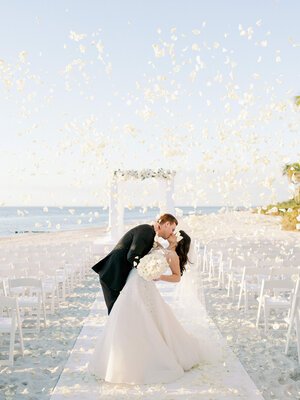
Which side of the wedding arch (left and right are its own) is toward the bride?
front

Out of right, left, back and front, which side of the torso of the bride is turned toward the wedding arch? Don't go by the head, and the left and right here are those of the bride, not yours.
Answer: right

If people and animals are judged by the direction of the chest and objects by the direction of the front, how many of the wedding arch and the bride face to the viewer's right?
0

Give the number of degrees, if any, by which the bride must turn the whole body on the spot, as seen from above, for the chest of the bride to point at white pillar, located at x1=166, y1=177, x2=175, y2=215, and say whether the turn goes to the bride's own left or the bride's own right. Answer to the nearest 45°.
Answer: approximately 90° to the bride's own right

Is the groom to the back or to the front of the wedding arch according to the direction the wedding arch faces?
to the front

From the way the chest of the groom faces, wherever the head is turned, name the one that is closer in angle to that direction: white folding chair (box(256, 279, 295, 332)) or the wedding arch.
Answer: the white folding chair

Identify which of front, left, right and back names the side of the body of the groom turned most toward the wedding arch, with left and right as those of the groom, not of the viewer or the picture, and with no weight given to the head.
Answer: left

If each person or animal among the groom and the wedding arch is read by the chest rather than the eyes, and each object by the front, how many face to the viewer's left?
0

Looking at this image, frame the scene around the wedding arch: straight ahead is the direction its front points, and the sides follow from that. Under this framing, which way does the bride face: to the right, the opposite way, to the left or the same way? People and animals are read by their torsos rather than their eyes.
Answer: to the right

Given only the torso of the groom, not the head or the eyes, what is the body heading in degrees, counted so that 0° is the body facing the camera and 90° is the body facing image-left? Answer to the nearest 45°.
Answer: approximately 270°

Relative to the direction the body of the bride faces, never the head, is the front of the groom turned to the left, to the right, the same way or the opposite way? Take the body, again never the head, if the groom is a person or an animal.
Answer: the opposite way

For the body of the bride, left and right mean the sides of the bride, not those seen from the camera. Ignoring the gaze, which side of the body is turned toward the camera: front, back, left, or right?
left

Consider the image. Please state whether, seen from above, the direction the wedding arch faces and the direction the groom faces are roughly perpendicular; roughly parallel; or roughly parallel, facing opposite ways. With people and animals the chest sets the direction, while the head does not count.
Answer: roughly perpendicular

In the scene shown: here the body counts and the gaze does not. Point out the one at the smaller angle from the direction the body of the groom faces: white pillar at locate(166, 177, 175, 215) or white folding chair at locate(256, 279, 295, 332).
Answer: the white folding chair

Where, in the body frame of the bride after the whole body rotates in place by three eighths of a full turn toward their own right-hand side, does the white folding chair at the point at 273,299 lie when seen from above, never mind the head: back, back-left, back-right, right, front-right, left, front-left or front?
front
